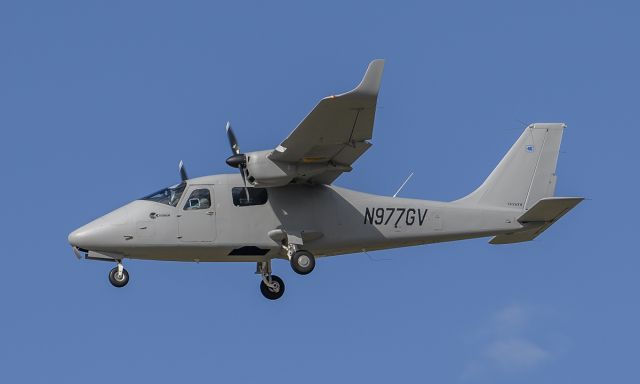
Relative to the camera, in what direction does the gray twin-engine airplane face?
facing to the left of the viewer
